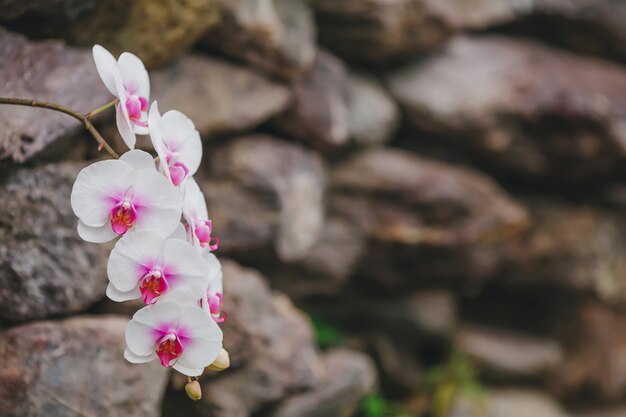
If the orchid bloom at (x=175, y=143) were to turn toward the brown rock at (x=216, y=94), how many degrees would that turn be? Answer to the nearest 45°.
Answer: approximately 135° to its left

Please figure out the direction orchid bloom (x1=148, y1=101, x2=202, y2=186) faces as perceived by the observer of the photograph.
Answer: facing the viewer and to the right of the viewer

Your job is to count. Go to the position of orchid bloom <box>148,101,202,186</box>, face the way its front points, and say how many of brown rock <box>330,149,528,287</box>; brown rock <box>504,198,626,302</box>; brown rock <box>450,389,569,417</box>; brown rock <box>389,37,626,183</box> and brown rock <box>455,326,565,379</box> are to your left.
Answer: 5

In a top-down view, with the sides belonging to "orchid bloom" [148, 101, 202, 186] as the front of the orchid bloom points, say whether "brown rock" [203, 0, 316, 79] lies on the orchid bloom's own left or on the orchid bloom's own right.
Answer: on the orchid bloom's own left

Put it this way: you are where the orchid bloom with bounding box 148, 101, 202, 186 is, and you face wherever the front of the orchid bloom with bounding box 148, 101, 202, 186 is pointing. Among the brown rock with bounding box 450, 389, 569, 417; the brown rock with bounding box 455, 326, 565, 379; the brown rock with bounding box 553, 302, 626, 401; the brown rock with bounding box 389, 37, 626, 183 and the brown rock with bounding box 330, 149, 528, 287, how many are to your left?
5

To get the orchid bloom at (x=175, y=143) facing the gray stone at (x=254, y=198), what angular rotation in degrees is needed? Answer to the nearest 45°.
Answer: approximately 135° to its left

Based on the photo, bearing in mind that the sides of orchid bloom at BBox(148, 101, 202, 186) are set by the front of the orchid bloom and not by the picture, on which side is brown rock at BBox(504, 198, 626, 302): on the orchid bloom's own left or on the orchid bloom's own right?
on the orchid bloom's own left

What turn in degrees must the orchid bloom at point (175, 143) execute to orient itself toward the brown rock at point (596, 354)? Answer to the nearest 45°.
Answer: approximately 90° to its left
